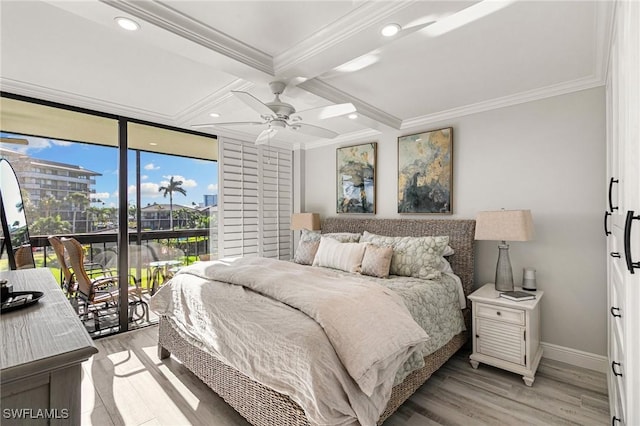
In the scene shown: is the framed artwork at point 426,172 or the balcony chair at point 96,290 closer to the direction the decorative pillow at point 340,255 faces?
the balcony chair

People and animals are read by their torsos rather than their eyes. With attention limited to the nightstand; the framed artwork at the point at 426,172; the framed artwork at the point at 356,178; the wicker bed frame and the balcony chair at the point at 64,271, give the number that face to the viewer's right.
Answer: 1

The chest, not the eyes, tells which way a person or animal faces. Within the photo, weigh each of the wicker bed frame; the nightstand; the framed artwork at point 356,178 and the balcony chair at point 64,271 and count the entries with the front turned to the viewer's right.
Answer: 1

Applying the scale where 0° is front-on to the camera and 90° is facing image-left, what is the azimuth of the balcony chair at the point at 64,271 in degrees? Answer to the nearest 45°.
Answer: approximately 270°

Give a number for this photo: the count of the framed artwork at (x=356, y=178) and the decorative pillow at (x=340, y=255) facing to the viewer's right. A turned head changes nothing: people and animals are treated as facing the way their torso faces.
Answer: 0

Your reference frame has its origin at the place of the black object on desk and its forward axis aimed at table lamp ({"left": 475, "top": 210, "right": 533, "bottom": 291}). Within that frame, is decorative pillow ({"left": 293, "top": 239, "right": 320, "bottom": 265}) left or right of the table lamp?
left

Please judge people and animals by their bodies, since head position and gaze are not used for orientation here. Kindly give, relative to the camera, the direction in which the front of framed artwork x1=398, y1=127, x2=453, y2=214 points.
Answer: facing the viewer and to the left of the viewer

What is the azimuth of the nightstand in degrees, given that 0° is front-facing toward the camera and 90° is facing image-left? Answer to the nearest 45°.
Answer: approximately 45°
